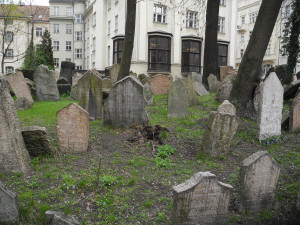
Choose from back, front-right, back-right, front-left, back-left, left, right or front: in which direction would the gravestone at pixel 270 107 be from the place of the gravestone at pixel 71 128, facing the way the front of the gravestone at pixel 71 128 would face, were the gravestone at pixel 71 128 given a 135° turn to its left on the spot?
front-right

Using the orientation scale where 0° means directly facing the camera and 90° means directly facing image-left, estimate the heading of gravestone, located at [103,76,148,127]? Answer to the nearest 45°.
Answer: approximately 0°

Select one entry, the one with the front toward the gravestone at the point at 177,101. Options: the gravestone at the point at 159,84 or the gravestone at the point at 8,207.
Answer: the gravestone at the point at 159,84

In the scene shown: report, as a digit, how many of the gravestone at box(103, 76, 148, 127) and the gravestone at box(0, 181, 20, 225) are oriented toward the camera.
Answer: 2

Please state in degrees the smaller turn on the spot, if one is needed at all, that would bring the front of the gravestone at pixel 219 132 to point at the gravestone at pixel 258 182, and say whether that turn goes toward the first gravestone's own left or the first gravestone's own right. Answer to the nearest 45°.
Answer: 0° — it already faces it
